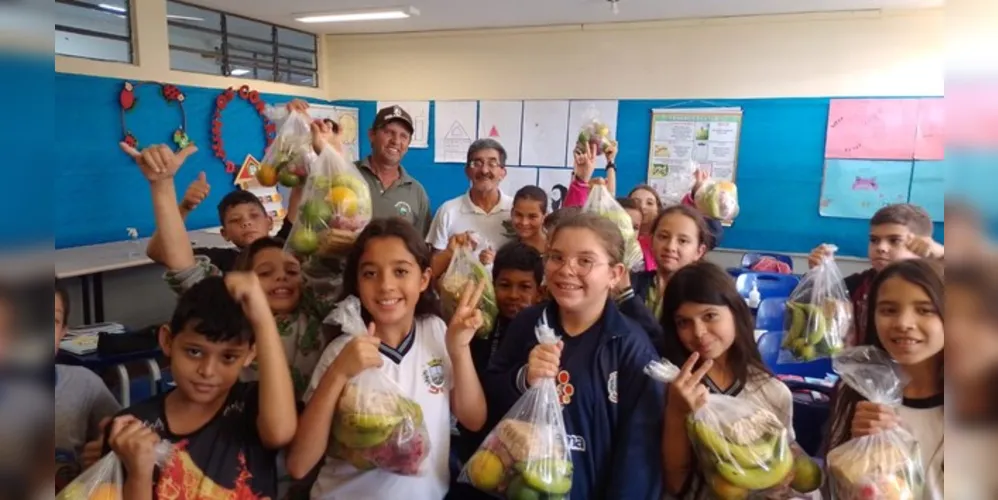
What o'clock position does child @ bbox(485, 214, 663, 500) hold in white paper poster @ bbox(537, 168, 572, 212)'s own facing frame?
The child is roughly at 12 o'clock from the white paper poster.

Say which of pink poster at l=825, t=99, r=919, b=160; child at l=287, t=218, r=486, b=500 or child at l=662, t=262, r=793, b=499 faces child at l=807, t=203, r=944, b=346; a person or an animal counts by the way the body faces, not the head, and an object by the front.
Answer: the pink poster

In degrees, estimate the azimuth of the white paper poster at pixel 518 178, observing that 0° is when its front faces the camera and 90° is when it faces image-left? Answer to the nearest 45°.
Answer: approximately 0°

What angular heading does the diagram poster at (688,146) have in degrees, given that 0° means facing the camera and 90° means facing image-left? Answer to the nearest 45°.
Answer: approximately 0°

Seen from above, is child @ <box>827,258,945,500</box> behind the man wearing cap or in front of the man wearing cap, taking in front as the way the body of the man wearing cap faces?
in front

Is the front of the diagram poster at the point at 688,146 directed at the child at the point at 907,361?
yes

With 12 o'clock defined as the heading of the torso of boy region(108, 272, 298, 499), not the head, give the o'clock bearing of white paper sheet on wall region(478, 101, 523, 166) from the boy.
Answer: The white paper sheet on wall is roughly at 7 o'clock from the boy.

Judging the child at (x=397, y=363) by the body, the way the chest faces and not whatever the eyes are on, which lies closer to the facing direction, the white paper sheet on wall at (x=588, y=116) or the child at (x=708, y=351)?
the child

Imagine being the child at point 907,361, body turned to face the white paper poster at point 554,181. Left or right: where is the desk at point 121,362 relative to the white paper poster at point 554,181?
left
